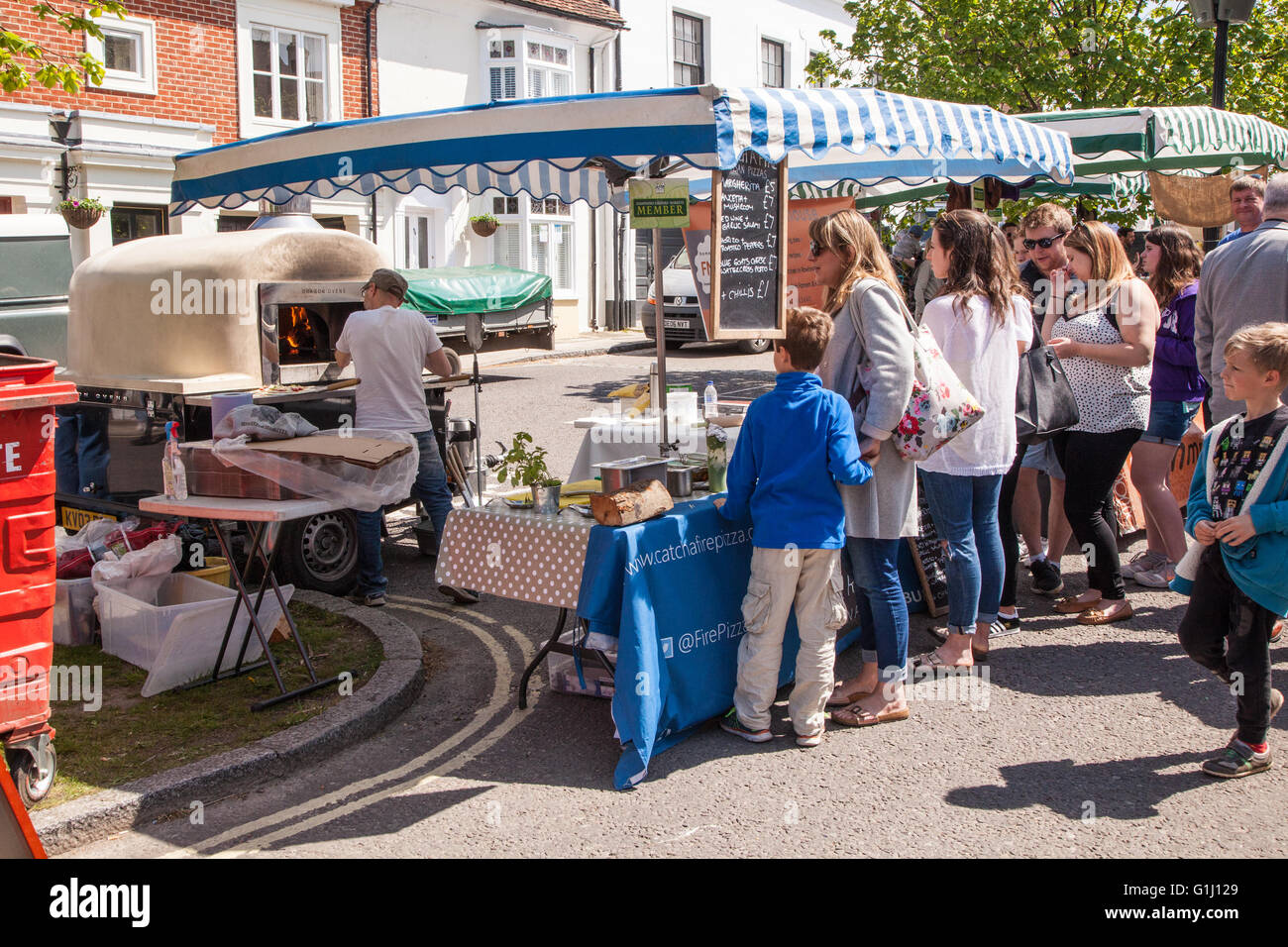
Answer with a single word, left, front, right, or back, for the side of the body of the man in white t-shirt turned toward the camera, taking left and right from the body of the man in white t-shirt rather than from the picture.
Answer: back

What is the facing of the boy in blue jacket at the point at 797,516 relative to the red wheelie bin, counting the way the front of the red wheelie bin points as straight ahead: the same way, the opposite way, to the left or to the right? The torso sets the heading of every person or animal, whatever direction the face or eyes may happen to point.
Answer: the opposite way

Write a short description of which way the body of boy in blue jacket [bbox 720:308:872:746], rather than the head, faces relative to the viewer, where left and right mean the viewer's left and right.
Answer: facing away from the viewer and to the left of the viewer

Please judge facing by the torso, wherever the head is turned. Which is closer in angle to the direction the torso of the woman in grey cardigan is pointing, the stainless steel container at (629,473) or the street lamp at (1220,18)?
the stainless steel container

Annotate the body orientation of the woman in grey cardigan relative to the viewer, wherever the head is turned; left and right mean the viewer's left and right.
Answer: facing to the left of the viewer

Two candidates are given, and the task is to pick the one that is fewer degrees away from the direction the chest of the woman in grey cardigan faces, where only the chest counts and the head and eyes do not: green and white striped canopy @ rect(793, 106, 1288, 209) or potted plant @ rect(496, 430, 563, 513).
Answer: the potted plant

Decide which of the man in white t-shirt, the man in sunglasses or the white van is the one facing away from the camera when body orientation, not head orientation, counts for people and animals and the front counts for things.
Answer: the man in white t-shirt

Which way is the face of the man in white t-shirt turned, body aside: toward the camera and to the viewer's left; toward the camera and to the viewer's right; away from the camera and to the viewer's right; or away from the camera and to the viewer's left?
away from the camera and to the viewer's left

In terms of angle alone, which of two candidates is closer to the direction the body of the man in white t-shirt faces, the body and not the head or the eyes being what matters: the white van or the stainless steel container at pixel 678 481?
the white van

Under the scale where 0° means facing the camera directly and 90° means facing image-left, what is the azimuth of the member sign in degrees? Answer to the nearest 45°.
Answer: approximately 0°

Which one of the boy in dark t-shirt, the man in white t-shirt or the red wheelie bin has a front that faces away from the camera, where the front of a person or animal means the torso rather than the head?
the man in white t-shirt
